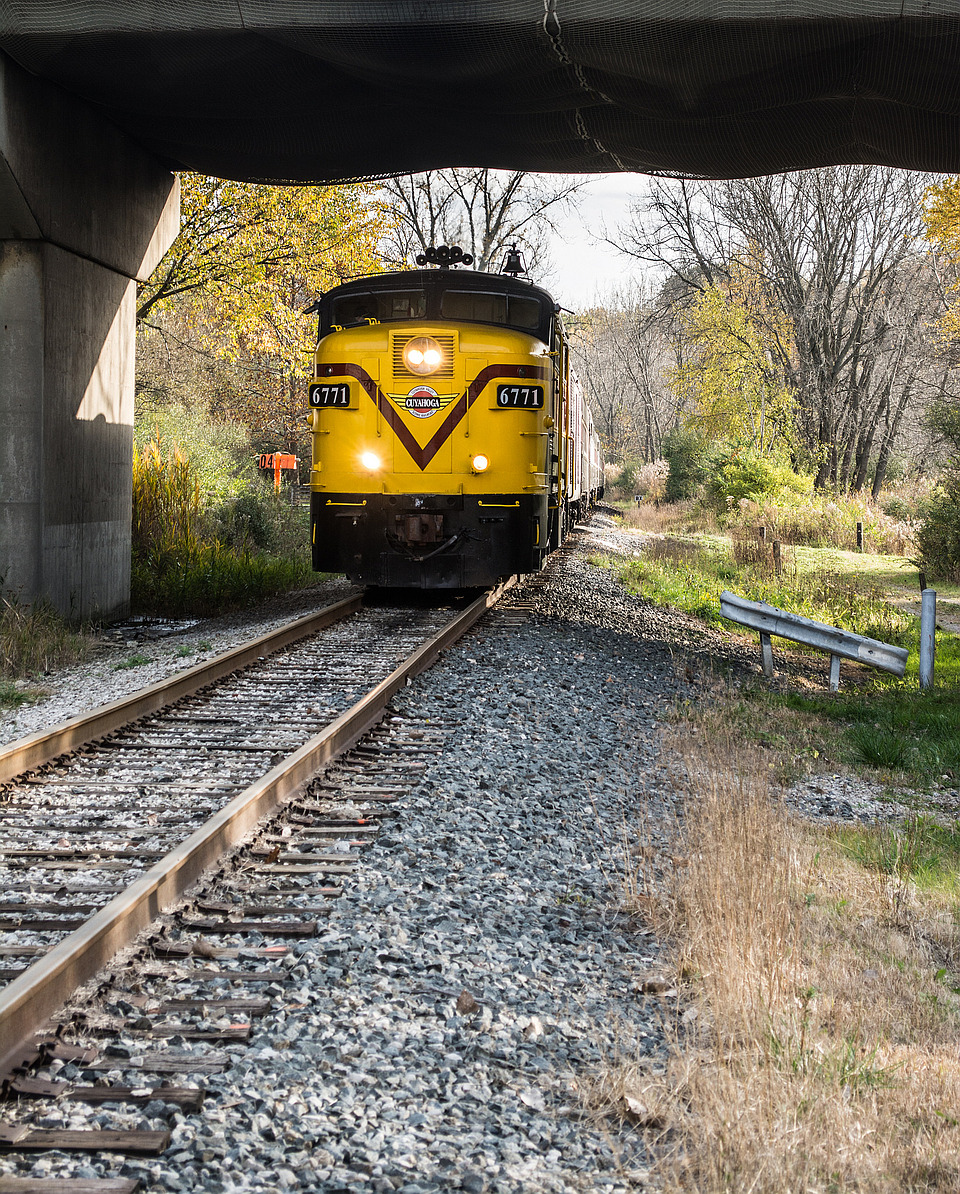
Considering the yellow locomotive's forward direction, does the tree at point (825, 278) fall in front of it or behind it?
behind

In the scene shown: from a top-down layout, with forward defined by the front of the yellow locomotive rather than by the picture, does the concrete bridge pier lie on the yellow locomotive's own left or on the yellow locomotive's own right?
on the yellow locomotive's own right

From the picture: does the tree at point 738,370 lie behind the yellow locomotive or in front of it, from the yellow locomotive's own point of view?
behind

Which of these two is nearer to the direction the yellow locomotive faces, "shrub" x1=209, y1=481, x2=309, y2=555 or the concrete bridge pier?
the concrete bridge pier

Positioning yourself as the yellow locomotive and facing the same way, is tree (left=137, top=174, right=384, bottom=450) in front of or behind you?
behind

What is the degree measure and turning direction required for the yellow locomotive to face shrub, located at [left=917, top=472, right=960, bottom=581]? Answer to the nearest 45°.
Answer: approximately 135° to its left
